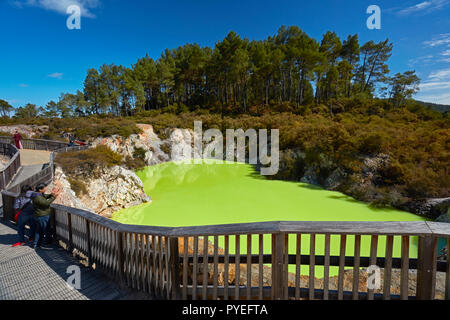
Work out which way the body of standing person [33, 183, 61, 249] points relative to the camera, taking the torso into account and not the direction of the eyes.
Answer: to the viewer's right

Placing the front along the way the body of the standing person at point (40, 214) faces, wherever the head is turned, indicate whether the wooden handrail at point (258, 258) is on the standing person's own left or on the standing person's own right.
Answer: on the standing person's own right

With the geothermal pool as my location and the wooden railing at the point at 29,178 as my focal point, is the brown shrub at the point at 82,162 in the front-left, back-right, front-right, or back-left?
front-right

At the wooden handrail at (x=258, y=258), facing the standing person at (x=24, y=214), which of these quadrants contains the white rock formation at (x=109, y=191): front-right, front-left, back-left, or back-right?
front-right

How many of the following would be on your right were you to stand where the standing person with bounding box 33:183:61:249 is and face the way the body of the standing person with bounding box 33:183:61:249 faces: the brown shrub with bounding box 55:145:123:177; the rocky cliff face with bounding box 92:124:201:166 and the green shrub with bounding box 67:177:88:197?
0

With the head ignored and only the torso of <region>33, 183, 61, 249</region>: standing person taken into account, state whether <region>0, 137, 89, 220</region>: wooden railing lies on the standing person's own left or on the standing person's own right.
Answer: on the standing person's own left

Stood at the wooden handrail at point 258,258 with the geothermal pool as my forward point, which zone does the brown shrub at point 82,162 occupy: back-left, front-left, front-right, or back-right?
front-left

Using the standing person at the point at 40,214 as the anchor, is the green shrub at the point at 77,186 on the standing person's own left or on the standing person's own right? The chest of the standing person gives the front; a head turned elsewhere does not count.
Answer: on the standing person's own left
